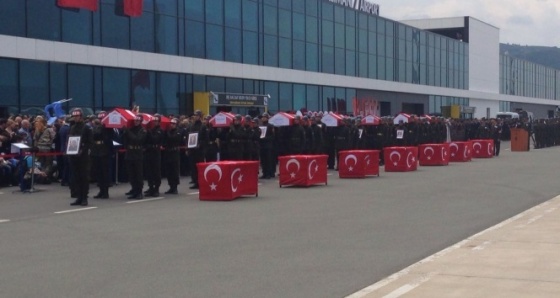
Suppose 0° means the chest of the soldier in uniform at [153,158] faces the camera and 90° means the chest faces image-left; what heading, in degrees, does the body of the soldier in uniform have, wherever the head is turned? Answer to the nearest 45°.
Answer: approximately 45°

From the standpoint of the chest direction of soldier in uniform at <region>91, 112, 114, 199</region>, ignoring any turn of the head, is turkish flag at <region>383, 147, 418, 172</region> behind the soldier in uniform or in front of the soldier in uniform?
behind

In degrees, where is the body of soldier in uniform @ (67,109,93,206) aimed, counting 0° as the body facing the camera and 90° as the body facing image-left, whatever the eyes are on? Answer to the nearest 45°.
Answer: approximately 45°

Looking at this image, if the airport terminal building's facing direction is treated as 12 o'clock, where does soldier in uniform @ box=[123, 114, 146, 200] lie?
The soldier in uniform is roughly at 1 o'clock from the airport terminal building.

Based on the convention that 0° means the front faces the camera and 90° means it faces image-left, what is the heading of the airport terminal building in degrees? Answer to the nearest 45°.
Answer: approximately 315°
